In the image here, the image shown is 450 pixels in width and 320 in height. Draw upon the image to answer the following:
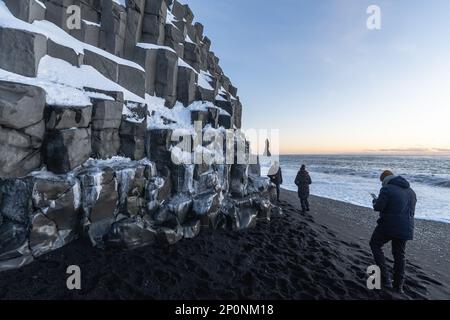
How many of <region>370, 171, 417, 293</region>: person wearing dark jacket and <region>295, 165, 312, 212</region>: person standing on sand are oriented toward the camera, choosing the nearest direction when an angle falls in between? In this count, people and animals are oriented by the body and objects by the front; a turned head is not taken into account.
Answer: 0

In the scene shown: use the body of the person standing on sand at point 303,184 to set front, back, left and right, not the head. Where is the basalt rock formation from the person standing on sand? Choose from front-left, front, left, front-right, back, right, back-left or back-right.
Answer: back-left

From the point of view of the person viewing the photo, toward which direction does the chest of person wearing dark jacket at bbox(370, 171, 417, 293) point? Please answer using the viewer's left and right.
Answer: facing away from the viewer and to the left of the viewer

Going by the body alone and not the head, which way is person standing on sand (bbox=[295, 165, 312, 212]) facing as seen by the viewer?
away from the camera

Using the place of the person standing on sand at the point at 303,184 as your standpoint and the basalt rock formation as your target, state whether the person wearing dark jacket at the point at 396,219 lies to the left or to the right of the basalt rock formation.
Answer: left

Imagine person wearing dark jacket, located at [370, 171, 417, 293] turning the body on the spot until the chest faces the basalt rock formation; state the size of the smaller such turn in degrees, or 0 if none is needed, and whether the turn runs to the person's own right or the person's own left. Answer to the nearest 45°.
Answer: approximately 45° to the person's own left

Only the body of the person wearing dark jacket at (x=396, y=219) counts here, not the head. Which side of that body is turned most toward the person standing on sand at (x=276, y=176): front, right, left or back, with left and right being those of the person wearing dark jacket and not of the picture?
front

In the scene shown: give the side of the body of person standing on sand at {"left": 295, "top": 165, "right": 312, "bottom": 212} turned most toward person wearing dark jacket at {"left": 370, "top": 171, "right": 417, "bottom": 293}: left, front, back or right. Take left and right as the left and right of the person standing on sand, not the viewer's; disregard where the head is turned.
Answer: back

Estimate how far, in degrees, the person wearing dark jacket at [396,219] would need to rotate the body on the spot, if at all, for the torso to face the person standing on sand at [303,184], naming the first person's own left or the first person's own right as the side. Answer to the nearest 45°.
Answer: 0° — they already face them
